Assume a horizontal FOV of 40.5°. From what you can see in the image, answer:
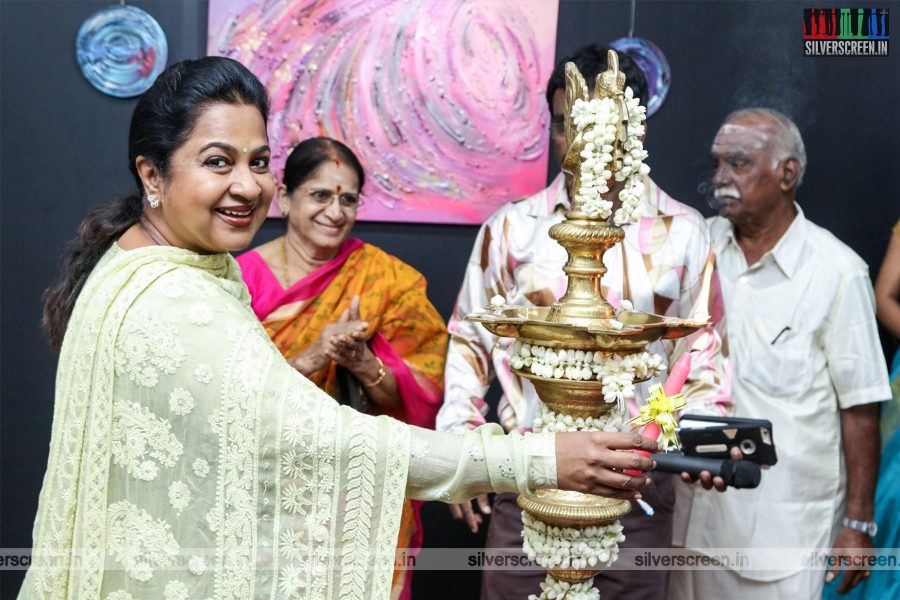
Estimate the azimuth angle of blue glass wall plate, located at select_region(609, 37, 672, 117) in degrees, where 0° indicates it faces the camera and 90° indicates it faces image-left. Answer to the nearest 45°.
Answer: approximately 0°

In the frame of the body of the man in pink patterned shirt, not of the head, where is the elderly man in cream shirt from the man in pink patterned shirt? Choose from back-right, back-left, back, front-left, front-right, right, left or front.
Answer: back-left

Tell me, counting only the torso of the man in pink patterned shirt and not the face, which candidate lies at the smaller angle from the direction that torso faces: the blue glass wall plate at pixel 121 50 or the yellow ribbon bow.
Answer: the yellow ribbon bow

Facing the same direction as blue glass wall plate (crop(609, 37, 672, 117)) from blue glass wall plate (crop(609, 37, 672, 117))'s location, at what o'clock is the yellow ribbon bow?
The yellow ribbon bow is roughly at 12 o'clock from the blue glass wall plate.

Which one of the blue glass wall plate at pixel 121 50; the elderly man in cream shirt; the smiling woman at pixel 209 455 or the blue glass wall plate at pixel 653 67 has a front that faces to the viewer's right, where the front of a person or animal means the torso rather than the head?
the smiling woman

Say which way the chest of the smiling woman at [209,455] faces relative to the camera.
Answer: to the viewer's right

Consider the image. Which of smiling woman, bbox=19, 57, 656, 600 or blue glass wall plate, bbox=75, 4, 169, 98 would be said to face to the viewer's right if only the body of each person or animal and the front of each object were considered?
the smiling woman
